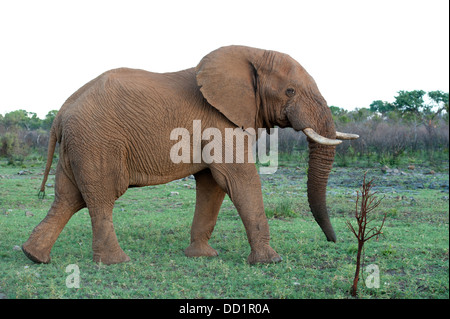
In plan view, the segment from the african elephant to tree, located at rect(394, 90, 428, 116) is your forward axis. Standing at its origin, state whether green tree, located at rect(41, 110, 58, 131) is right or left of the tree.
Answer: left

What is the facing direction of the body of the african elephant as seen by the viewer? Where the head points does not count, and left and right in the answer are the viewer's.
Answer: facing to the right of the viewer

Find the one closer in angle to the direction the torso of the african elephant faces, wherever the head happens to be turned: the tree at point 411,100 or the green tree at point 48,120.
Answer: the tree

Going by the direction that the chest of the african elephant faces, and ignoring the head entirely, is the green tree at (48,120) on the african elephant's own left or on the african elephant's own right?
on the african elephant's own left

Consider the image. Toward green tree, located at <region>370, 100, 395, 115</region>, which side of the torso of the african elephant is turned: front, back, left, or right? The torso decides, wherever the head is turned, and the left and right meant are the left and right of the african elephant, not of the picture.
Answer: left
